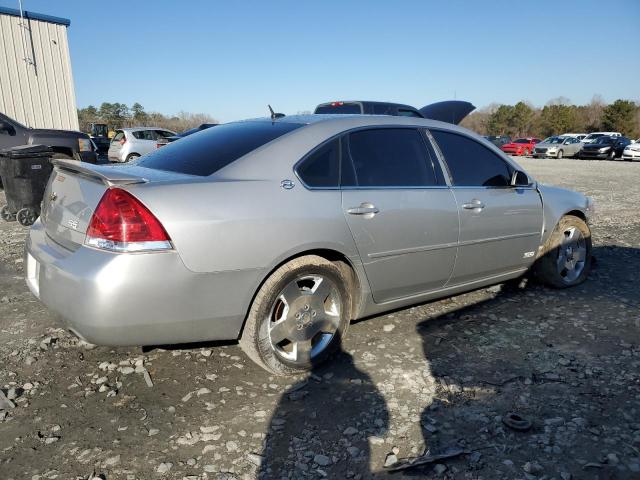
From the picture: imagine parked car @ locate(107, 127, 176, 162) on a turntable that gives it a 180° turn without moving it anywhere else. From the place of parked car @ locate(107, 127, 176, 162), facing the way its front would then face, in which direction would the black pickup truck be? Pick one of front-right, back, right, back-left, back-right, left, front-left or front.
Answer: front-left

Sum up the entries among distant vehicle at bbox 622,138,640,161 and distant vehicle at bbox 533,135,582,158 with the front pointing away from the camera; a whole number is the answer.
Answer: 0

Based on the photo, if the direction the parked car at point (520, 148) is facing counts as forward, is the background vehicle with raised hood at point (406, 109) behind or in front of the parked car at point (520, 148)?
in front

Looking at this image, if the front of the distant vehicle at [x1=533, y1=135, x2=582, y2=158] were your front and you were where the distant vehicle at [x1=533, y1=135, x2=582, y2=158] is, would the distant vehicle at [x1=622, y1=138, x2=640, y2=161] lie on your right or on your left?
on your left

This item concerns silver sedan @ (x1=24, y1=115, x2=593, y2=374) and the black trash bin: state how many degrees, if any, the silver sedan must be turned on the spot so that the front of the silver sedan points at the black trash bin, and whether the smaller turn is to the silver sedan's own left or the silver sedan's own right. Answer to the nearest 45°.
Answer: approximately 90° to the silver sedan's own left

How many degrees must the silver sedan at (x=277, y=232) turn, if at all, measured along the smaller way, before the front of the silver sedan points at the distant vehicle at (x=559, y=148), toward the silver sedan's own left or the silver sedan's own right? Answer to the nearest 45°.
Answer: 0° — it already faces it

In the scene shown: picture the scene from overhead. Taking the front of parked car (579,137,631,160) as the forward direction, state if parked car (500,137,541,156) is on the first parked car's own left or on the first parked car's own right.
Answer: on the first parked car's own right

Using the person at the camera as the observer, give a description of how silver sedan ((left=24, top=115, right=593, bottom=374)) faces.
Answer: facing away from the viewer and to the right of the viewer

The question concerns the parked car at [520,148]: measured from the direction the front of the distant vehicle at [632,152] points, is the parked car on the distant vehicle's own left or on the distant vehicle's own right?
on the distant vehicle's own right
